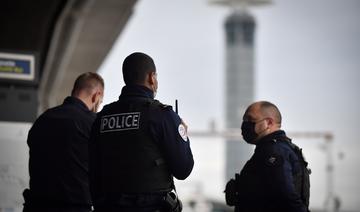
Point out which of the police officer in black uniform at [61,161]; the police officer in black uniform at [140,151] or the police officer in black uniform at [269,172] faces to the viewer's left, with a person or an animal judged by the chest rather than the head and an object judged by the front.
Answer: the police officer in black uniform at [269,172]

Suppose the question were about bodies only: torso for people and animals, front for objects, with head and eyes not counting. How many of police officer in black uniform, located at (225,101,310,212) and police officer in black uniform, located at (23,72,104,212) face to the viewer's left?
1

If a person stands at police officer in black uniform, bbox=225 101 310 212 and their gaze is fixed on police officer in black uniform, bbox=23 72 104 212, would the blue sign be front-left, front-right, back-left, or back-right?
front-right

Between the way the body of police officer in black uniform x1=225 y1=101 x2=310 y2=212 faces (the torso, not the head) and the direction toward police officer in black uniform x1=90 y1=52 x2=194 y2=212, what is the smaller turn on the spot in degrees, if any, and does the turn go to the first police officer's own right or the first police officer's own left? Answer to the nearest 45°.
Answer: approximately 45° to the first police officer's own left

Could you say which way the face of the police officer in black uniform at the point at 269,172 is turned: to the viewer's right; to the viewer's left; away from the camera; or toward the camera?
to the viewer's left

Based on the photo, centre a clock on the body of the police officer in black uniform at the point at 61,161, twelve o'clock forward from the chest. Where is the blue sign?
The blue sign is roughly at 10 o'clock from the police officer in black uniform.

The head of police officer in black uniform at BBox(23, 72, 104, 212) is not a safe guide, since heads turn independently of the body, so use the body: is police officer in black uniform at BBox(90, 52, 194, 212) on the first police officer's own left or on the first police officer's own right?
on the first police officer's own right

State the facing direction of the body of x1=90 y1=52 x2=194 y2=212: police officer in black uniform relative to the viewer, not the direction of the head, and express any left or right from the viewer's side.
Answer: facing away from the viewer and to the right of the viewer

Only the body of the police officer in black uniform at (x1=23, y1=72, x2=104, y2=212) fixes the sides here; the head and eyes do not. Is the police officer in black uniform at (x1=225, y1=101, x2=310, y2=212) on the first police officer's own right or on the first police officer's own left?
on the first police officer's own right

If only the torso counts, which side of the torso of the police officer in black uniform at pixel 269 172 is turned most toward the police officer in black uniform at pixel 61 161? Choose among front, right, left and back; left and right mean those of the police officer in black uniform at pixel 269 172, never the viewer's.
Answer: front

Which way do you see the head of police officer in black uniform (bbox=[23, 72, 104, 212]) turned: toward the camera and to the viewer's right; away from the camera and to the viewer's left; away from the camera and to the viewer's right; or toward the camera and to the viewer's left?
away from the camera and to the viewer's right

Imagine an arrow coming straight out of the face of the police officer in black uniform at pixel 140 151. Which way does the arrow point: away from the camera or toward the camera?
away from the camera

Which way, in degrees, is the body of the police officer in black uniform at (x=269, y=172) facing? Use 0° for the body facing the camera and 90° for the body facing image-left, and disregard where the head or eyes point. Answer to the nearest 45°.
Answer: approximately 90°

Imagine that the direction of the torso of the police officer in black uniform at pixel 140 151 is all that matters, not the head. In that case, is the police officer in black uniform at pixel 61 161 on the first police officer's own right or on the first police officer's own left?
on the first police officer's own left

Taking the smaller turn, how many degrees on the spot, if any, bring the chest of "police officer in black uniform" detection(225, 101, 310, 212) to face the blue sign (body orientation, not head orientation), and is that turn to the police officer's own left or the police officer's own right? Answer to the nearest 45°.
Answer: approximately 45° to the police officer's own right

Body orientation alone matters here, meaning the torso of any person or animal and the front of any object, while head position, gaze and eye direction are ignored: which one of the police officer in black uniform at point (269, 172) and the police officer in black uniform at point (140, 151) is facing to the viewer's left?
the police officer in black uniform at point (269, 172)

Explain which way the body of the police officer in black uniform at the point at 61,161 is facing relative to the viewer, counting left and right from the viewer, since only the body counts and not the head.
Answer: facing away from the viewer and to the right of the viewer
